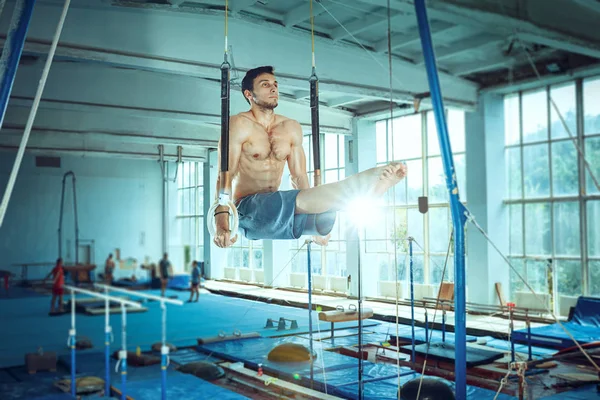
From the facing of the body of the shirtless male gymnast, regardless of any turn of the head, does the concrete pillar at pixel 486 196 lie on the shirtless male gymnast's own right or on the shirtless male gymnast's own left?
on the shirtless male gymnast's own left

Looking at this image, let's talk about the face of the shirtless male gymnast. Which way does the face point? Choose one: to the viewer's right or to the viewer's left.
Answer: to the viewer's right

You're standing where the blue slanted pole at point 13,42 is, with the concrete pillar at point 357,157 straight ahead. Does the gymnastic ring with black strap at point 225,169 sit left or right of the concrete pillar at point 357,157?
right

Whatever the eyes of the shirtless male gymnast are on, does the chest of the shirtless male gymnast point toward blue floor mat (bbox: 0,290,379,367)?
no

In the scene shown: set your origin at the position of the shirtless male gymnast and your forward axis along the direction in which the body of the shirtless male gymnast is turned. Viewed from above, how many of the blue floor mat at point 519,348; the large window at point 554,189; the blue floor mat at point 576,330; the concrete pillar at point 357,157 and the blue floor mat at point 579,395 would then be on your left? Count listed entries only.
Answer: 5

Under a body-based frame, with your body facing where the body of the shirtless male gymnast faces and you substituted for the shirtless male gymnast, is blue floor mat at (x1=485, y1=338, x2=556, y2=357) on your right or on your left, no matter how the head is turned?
on your left

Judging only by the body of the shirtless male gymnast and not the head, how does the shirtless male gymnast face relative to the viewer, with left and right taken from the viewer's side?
facing the viewer and to the right of the viewer

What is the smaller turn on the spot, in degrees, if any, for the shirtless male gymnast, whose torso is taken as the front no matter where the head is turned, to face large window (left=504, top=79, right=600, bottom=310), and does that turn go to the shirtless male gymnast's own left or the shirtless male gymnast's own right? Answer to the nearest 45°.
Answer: approximately 90° to the shirtless male gymnast's own left

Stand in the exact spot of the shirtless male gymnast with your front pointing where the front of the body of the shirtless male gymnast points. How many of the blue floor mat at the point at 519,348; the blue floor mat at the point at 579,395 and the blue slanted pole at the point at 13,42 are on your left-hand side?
2

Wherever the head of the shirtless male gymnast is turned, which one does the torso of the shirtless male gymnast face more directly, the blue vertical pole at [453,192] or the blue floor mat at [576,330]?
the blue vertical pole

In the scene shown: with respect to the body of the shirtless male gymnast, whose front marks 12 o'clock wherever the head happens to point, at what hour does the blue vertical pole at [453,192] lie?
The blue vertical pole is roughly at 11 o'clock from the shirtless male gymnast.
